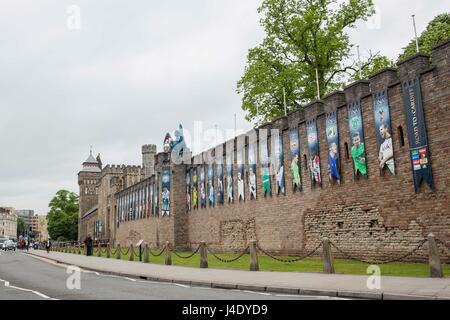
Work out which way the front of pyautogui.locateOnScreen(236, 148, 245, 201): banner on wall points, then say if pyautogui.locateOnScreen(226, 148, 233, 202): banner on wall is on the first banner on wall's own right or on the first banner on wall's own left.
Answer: on the first banner on wall's own right

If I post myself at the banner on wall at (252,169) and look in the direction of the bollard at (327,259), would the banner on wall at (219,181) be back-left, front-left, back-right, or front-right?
back-right

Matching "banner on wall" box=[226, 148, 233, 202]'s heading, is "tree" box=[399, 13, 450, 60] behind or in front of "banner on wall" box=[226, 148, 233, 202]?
behind

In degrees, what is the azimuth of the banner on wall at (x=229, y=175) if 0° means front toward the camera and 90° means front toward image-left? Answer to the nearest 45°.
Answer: approximately 45°

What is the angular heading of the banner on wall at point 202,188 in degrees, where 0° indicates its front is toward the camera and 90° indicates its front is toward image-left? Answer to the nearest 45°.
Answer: approximately 45°

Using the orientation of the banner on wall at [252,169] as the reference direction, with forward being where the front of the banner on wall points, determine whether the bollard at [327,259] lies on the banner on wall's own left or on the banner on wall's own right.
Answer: on the banner on wall's own left

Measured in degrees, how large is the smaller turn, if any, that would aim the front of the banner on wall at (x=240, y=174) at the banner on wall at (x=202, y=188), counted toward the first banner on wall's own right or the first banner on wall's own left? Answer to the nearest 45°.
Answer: approximately 90° to the first banner on wall's own right

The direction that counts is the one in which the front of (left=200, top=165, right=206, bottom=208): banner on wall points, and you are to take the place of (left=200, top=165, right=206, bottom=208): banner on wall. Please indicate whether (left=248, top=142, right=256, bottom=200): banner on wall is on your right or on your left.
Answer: on your left

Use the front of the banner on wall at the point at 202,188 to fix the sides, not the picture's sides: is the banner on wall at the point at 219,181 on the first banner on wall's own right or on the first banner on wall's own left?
on the first banner on wall's own left

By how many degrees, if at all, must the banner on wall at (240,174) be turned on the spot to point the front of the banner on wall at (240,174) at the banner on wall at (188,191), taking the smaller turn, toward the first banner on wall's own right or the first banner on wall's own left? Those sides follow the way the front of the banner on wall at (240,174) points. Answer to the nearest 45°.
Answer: approximately 90° to the first banner on wall's own right
